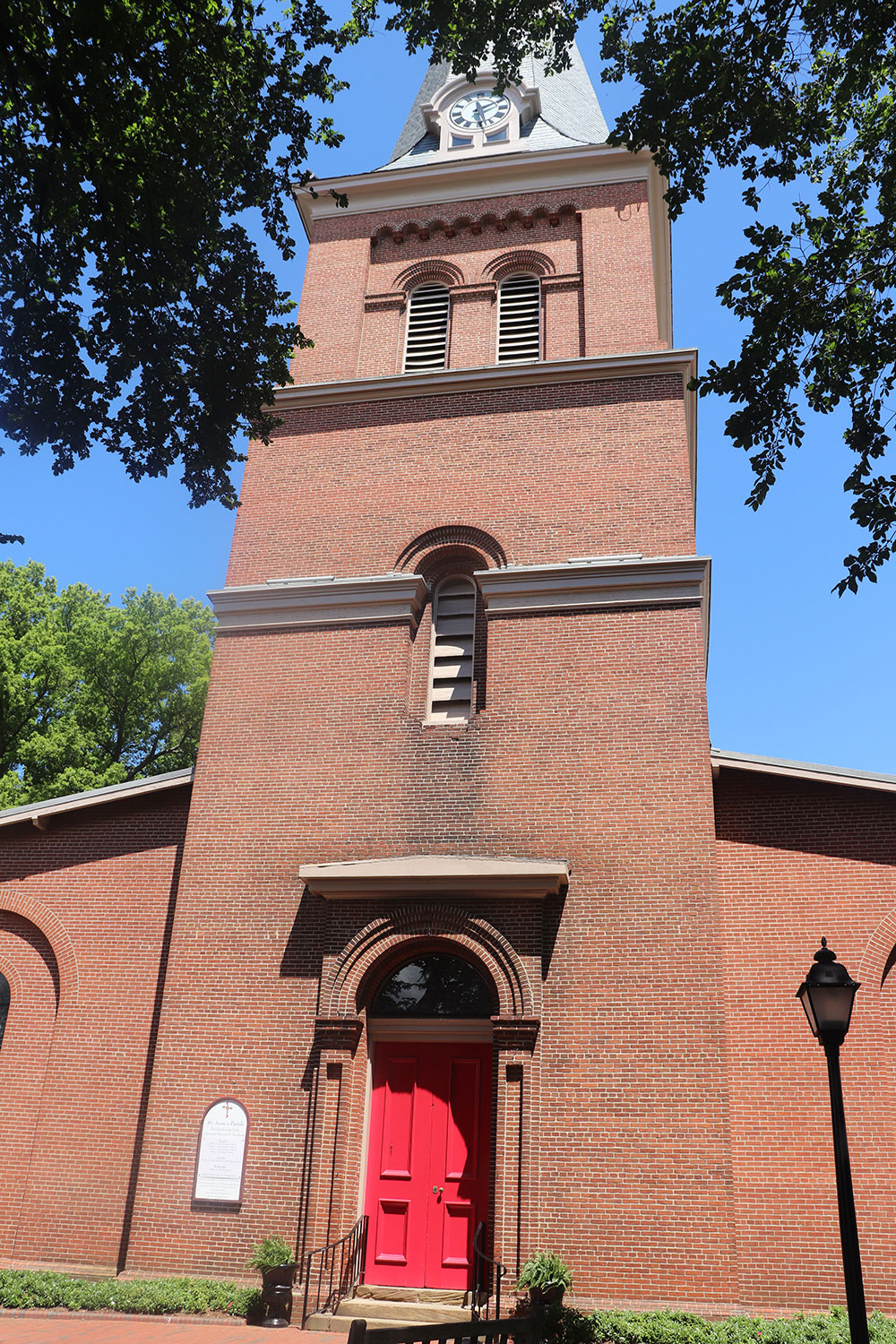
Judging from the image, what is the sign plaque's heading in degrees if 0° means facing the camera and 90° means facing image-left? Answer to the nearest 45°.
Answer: approximately 0°

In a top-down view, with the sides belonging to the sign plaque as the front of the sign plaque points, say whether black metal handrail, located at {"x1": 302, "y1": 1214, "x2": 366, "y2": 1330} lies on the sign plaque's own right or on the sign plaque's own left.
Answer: on the sign plaque's own left

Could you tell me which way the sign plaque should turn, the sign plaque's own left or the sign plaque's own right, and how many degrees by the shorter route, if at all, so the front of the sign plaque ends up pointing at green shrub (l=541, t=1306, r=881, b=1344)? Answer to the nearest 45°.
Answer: approximately 45° to the sign plaque's own left

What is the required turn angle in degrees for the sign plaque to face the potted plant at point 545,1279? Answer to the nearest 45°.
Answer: approximately 45° to its left

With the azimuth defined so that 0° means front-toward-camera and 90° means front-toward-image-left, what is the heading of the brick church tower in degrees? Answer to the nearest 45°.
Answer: approximately 0°
